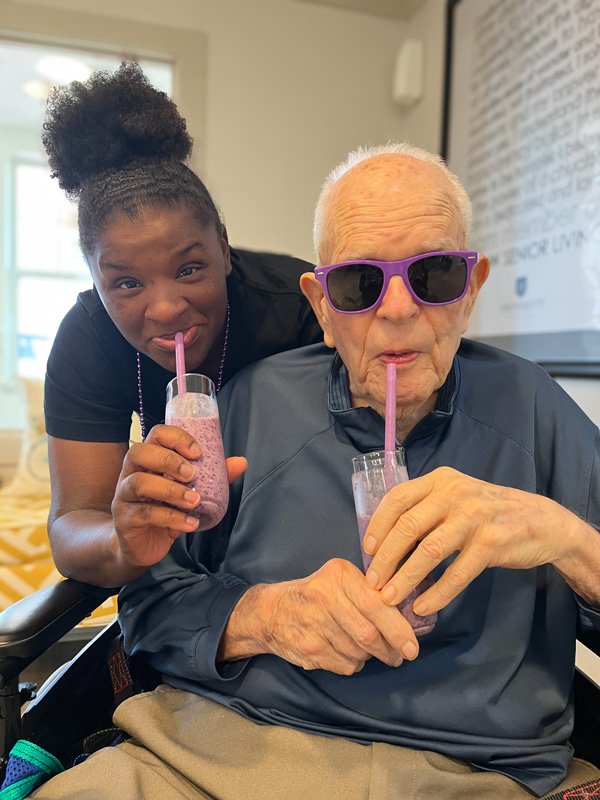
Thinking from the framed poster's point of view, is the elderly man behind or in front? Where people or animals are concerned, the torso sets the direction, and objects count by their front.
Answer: in front

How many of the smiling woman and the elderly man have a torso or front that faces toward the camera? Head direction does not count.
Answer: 2

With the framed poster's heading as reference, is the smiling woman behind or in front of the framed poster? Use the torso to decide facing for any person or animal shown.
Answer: in front

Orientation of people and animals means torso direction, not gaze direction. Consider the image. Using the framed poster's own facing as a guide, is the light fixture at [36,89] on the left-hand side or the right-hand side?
on its right

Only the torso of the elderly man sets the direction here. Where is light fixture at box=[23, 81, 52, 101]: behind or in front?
behind

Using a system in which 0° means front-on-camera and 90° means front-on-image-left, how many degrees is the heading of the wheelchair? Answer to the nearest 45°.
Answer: approximately 0°
